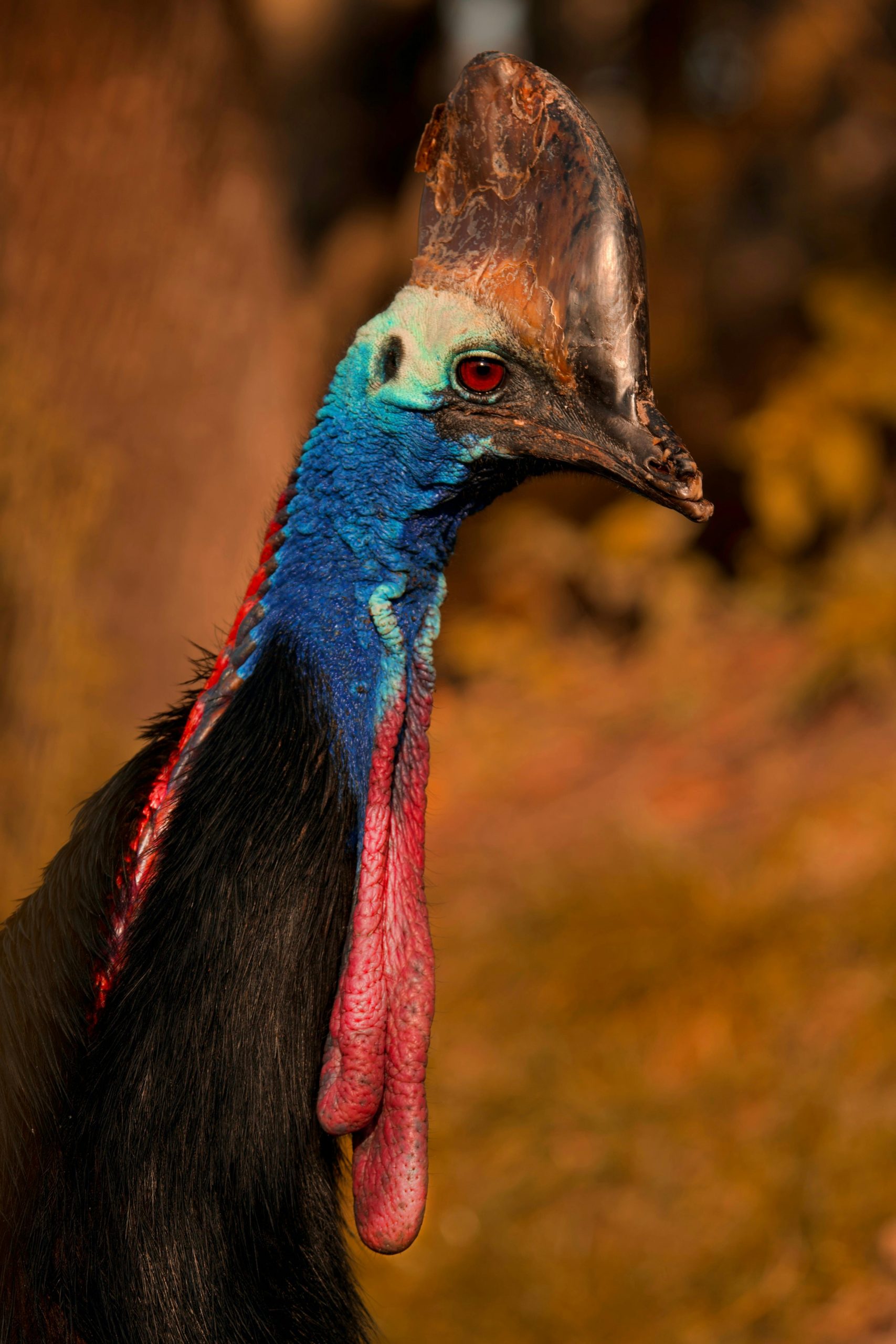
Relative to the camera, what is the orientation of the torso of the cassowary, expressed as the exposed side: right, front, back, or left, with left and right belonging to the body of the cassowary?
right
